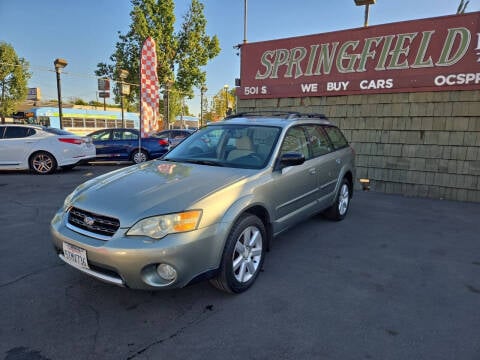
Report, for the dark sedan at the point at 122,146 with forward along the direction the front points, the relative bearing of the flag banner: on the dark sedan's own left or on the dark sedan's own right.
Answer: on the dark sedan's own left

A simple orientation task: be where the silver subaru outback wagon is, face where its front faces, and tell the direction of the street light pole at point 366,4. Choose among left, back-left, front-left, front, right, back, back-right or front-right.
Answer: back

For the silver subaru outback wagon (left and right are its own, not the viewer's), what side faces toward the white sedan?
right

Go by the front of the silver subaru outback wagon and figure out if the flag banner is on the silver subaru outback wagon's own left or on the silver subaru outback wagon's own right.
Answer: on the silver subaru outback wagon's own right

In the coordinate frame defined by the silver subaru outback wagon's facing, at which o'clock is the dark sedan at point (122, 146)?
The dark sedan is roughly at 4 o'clock from the silver subaru outback wagon.

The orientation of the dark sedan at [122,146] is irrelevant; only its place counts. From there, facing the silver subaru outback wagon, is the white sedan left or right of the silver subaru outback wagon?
right

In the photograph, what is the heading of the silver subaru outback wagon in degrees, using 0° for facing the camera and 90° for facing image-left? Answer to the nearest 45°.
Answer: approximately 45°
